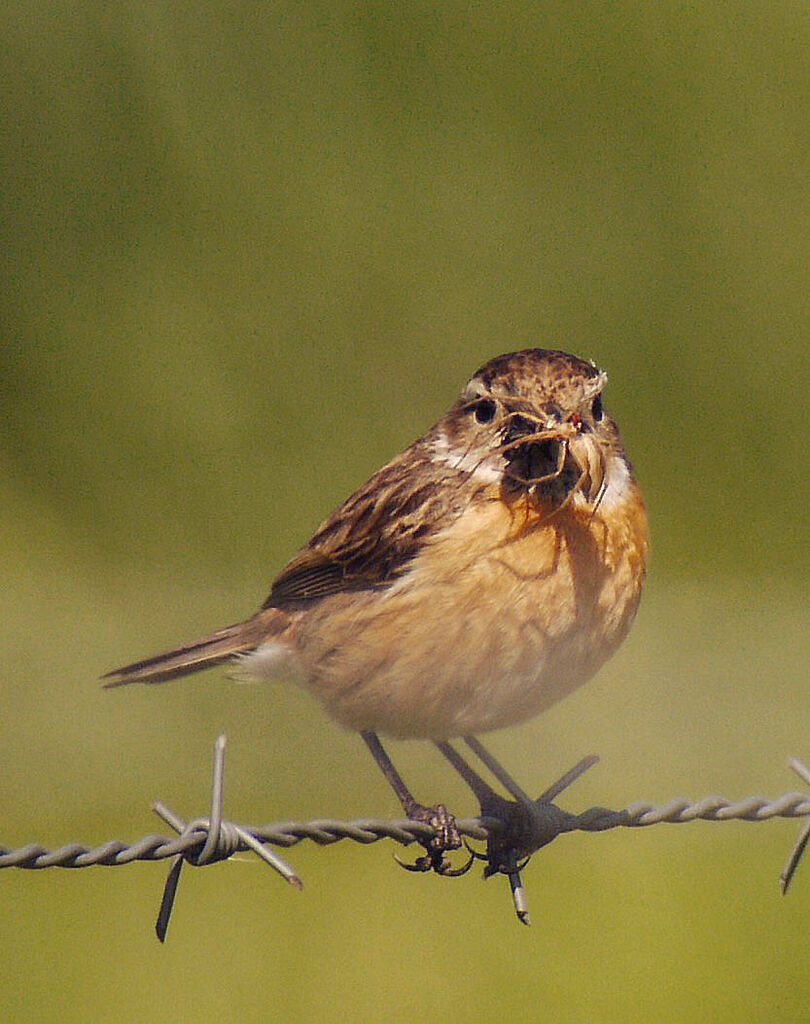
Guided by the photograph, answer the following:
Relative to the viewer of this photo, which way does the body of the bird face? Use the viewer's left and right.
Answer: facing the viewer and to the right of the viewer
